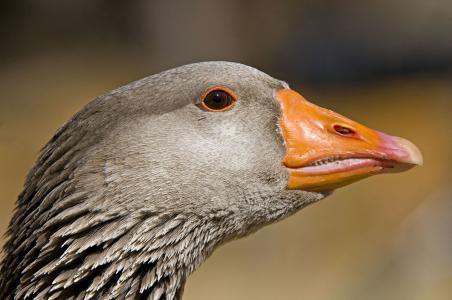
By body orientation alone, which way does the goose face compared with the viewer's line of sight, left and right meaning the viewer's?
facing to the right of the viewer
